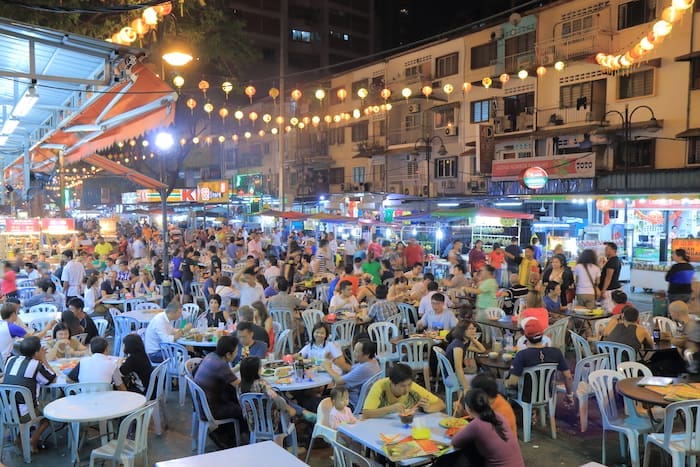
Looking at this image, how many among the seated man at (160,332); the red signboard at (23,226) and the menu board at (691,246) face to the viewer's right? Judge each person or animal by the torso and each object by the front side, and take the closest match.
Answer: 1

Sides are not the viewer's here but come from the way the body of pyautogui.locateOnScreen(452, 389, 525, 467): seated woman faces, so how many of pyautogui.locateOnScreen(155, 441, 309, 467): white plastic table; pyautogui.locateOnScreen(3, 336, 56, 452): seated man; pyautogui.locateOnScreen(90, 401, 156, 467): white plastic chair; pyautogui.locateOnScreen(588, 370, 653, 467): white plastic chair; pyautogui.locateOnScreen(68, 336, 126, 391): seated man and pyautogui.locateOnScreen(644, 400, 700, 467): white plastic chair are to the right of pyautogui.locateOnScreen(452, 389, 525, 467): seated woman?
2

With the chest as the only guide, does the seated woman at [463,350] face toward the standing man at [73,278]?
no

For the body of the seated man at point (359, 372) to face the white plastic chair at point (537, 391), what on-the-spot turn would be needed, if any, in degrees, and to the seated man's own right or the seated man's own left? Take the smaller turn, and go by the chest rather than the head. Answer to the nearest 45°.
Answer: approximately 180°

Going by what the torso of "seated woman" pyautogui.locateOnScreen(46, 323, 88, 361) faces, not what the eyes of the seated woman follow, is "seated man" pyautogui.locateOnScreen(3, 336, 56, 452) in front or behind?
in front

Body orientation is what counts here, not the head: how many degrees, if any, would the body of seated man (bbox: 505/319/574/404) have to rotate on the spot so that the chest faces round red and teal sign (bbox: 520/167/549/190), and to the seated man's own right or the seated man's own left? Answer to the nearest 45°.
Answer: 0° — they already face it

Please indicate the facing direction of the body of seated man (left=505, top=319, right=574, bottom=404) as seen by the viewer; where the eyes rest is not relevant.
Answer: away from the camera

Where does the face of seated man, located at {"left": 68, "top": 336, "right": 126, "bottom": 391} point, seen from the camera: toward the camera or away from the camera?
away from the camera

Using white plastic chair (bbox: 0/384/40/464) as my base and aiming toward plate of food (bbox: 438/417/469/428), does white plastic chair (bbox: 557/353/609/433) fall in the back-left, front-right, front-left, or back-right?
front-left

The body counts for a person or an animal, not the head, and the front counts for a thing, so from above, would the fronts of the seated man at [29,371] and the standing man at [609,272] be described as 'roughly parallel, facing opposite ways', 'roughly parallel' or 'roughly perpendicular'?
roughly perpendicular

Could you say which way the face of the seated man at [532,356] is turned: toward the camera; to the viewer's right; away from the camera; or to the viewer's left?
away from the camera

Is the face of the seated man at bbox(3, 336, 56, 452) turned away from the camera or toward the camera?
away from the camera

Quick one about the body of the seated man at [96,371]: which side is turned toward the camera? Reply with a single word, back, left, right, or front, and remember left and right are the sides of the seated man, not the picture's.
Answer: back

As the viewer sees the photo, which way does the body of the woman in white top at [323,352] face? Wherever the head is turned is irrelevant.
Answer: toward the camera
